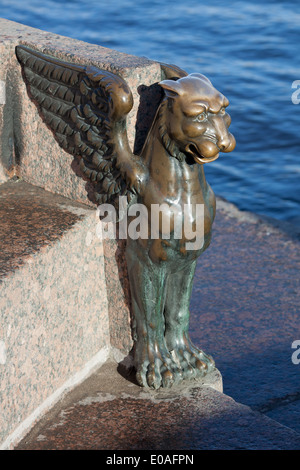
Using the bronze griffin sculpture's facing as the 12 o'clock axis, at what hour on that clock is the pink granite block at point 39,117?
The pink granite block is roughly at 6 o'clock from the bronze griffin sculpture.
